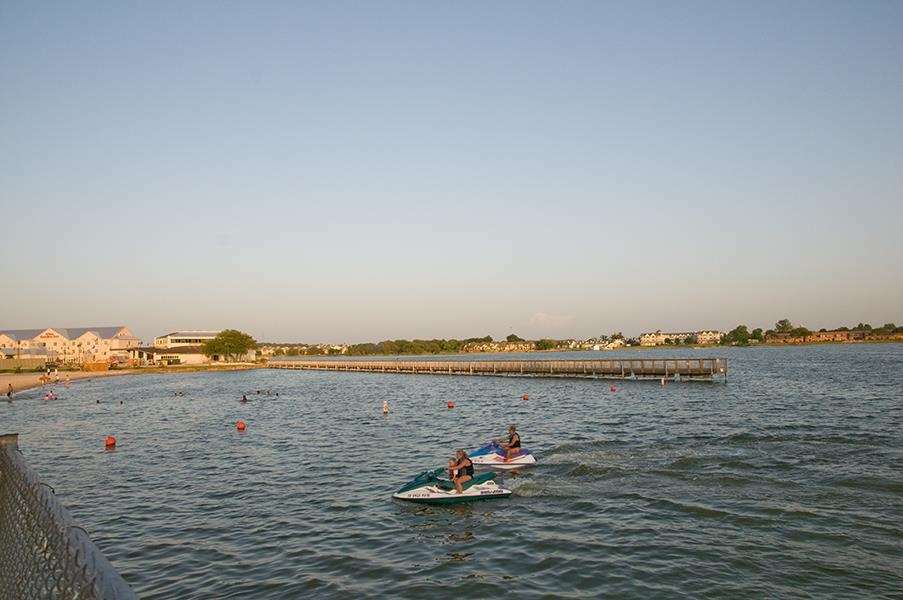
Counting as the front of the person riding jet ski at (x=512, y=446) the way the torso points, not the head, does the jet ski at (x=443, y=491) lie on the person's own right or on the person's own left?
on the person's own left

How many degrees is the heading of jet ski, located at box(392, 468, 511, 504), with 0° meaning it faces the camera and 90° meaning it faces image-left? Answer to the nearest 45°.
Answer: approximately 90°

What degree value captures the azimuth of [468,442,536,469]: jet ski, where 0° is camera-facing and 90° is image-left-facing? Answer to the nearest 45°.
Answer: approximately 90°

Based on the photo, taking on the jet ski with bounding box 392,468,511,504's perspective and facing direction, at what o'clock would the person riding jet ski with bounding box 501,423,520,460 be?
The person riding jet ski is roughly at 4 o'clock from the jet ski.

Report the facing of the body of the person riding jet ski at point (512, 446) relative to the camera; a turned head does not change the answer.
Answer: to the viewer's left

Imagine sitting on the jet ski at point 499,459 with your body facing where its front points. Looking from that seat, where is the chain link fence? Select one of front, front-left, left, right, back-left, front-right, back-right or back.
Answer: left

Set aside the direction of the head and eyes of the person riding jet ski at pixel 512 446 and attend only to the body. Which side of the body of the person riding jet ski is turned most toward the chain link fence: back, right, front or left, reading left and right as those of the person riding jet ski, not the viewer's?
left

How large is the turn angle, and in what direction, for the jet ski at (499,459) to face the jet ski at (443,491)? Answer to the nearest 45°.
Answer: approximately 90° to its left

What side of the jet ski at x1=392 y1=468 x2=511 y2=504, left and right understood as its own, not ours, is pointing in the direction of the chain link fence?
left
